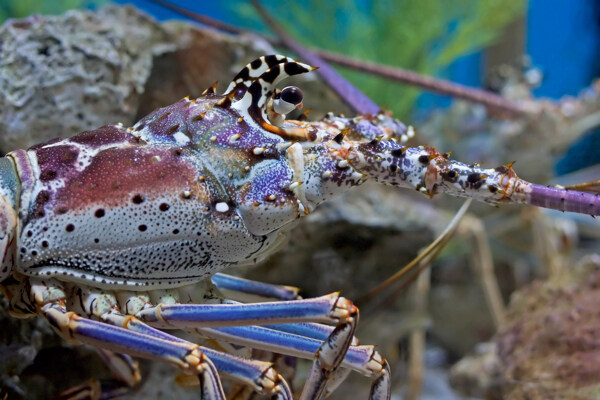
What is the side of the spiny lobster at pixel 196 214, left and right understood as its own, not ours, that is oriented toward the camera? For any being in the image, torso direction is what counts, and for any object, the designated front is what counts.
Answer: right
